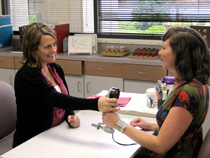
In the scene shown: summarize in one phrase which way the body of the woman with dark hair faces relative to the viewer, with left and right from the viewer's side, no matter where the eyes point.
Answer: facing to the left of the viewer

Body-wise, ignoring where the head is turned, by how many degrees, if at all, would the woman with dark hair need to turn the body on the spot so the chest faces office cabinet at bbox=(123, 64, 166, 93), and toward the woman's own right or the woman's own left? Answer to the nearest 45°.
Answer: approximately 90° to the woman's own right

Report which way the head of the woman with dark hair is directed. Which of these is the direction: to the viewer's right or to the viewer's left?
to the viewer's left

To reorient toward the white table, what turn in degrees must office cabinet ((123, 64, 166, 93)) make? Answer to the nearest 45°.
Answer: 0° — it already faces it

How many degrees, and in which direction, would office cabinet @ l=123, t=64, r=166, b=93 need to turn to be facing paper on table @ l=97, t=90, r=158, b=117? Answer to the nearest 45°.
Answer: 0° — it already faces it

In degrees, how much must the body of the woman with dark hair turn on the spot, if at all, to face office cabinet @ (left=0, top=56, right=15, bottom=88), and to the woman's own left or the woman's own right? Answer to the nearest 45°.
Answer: approximately 45° to the woman's own right

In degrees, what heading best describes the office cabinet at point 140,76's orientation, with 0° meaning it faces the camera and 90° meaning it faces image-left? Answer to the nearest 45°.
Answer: approximately 0°
